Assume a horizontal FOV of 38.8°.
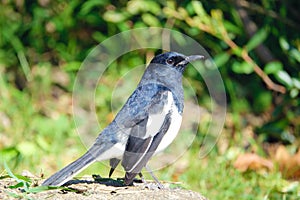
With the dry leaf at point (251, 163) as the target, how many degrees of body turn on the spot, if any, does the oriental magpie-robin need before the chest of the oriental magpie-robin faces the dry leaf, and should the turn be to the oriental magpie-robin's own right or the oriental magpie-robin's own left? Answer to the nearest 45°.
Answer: approximately 45° to the oriental magpie-robin's own left

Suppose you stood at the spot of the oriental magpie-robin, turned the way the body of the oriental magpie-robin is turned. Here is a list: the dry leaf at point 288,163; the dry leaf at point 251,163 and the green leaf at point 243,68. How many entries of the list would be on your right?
0

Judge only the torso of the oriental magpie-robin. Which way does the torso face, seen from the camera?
to the viewer's right

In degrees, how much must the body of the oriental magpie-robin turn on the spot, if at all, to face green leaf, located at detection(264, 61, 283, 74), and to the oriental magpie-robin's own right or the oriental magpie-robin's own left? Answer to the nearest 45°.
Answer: approximately 45° to the oriental magpie-robin's own left

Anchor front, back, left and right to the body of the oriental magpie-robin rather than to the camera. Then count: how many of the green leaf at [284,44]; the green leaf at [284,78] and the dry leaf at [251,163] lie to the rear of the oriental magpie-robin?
0

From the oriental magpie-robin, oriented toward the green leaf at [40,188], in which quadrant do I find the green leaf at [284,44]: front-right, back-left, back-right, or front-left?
back-right
